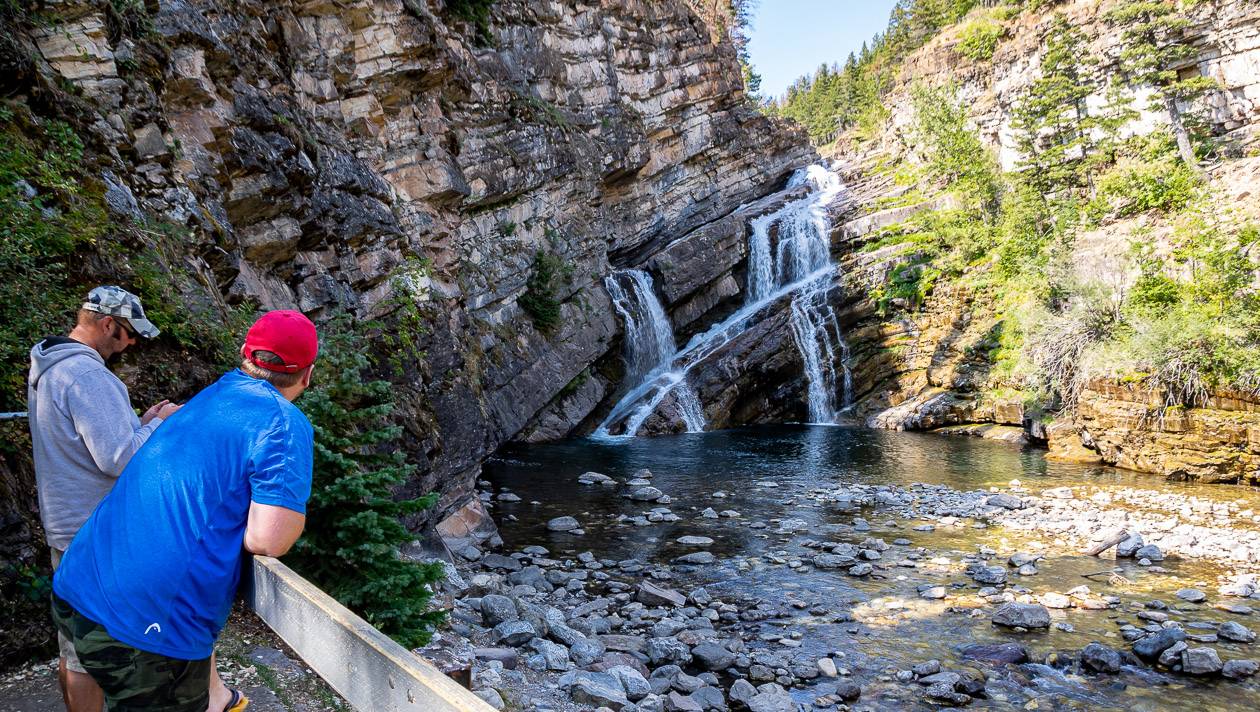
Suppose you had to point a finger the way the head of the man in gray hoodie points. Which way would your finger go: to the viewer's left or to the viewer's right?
to the viewer's right

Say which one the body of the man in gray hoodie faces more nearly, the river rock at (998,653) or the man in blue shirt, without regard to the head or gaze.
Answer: the river rock

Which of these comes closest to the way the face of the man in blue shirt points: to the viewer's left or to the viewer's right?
to the viewer's right

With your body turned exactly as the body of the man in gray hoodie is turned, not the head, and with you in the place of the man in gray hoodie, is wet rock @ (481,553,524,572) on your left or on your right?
on your left

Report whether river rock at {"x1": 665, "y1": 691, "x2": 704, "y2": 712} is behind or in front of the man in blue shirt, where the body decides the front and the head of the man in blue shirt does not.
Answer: in front

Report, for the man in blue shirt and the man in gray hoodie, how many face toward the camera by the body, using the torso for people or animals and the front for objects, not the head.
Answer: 0

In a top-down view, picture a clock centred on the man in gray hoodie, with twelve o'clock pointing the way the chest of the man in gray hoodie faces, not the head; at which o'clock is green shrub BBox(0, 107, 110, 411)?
The green shrub is roughly at 9 o'clock from the man in gray hoodie.

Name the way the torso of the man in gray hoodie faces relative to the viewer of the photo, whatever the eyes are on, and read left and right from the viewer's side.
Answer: facing to the right of the viewer

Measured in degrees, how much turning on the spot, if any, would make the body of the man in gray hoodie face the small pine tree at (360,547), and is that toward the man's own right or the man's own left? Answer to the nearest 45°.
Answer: approximately 45° to the man's own left

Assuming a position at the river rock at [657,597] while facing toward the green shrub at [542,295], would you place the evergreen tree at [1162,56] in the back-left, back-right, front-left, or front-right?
front-right

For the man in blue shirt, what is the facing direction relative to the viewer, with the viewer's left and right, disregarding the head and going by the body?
facing away from the viewer and to the right of the viewer

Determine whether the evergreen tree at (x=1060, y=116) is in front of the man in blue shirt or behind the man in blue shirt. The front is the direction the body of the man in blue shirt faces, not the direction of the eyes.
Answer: in front

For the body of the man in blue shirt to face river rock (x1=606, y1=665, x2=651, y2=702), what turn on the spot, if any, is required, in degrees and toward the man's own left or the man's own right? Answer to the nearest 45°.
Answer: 0° — they already face it

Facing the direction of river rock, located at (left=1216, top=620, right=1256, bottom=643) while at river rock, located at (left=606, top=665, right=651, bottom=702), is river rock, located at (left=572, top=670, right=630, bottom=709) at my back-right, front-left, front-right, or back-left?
back-right
